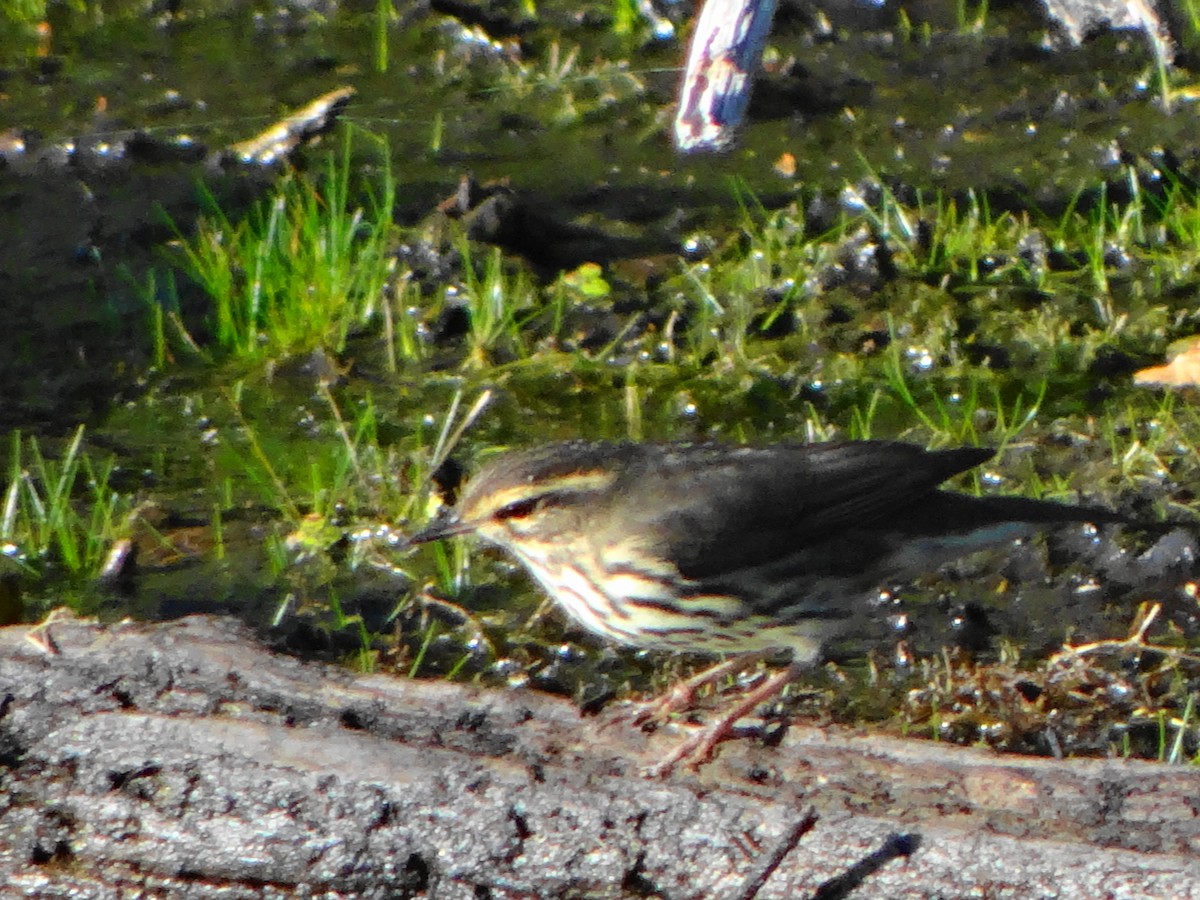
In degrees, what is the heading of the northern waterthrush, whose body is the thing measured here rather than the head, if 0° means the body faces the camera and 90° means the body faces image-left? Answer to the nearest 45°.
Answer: approximately 90°
